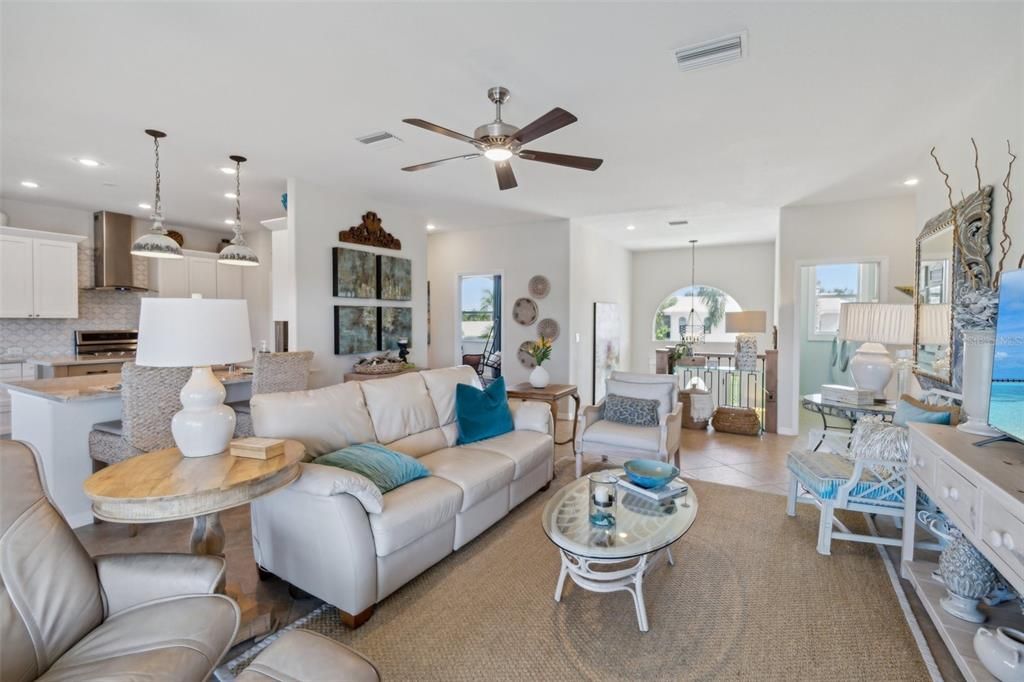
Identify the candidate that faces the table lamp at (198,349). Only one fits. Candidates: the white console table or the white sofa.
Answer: the white console table

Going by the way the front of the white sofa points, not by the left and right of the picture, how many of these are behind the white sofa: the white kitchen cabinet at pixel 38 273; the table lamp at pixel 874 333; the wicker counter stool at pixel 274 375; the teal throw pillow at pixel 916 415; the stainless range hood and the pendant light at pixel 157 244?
4

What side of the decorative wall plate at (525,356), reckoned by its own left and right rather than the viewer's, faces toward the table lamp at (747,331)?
left

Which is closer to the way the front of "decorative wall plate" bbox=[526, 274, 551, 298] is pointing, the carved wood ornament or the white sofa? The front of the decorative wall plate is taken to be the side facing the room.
the white sofa

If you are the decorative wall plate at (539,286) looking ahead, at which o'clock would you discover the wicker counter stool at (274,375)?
The wicker counter stool is roughly at 1 o'clock from the decorative wall plate.

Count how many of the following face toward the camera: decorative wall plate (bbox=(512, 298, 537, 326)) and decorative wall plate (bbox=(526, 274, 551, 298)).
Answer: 2

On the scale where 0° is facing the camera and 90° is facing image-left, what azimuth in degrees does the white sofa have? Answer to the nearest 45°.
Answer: approximately 315°

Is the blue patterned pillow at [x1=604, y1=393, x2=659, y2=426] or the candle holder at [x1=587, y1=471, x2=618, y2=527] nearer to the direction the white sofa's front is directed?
the candle holder
